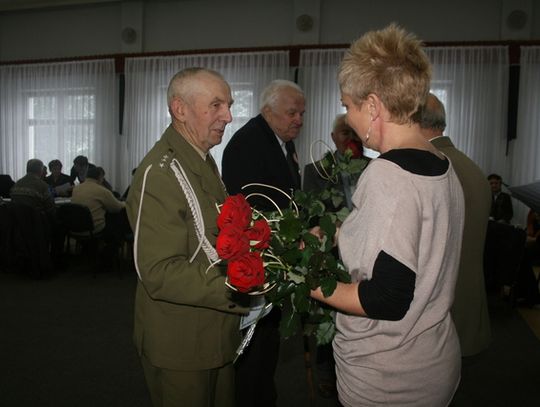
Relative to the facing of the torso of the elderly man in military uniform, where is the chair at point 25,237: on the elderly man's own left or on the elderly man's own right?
on the elderly man's own left

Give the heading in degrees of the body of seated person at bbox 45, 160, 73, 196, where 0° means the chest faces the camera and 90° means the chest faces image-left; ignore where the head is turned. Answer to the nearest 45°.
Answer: approximately 0°

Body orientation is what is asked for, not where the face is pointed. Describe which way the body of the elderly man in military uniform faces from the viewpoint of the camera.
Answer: to the viewer's right

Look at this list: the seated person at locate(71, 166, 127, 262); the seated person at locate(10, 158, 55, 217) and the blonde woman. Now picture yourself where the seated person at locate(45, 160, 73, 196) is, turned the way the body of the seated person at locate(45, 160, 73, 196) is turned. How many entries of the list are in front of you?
3

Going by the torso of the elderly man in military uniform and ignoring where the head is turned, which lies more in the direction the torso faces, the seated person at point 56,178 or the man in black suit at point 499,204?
the man in black suit

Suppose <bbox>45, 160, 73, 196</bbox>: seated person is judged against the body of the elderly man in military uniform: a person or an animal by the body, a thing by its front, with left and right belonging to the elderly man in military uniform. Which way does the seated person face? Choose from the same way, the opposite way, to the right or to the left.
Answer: to the right

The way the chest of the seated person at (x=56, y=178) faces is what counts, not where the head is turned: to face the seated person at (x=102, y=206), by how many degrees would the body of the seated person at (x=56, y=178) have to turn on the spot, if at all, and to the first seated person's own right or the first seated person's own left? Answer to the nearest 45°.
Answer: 0° — they already face them

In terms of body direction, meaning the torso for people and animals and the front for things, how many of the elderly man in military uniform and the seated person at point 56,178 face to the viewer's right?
1
